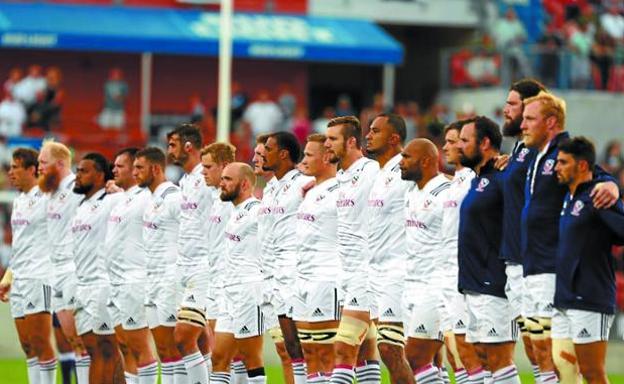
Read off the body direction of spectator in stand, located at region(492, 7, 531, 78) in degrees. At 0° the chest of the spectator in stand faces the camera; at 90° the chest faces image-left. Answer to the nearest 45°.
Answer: approximately 0°

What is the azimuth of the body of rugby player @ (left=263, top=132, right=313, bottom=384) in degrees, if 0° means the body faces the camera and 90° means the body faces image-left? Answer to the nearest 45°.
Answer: approximately 45°

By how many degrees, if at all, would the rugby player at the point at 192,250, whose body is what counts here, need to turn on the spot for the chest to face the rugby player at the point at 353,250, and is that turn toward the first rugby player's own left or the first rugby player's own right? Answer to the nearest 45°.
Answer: approximately 90° to the first rugby player's own left

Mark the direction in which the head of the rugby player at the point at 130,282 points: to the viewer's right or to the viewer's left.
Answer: to the viewer's left

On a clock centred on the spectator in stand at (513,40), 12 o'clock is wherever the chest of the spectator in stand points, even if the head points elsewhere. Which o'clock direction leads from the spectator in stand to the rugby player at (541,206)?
The rugby player is roughly at 12 o'clock from the spectator in stand.

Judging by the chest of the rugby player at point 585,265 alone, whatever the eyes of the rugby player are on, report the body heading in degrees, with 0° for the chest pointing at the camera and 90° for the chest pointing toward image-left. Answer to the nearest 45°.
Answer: approximately 45°
